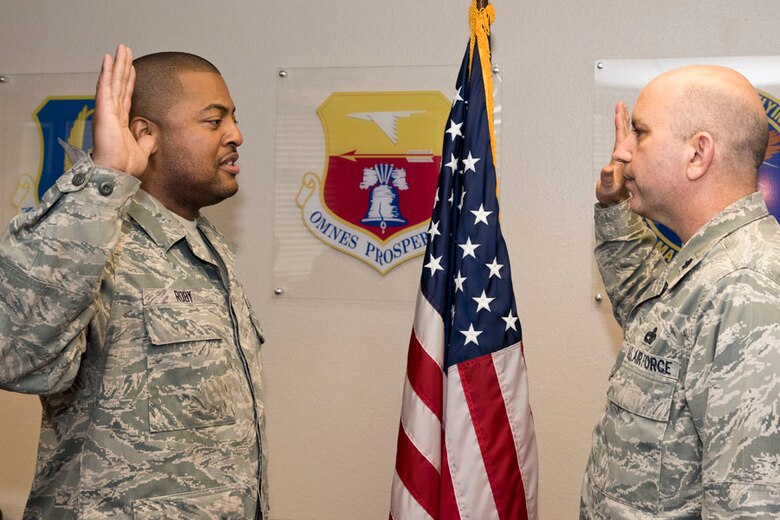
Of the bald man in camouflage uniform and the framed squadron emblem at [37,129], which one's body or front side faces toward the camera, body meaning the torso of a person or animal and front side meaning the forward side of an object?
the framed squadron emblem

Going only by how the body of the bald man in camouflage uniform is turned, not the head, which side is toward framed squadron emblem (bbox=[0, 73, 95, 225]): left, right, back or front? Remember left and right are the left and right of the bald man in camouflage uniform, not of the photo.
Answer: front

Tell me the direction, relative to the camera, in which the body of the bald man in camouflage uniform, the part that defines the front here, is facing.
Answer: to the viewer's left

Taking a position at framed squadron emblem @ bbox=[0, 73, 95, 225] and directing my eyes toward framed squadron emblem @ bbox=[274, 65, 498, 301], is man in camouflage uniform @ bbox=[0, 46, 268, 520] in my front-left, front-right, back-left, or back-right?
front-right

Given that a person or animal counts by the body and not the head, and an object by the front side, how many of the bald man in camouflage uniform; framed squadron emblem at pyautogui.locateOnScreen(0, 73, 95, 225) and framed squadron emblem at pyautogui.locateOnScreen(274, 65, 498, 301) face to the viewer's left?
1

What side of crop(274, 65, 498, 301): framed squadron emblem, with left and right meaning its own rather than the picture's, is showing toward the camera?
front

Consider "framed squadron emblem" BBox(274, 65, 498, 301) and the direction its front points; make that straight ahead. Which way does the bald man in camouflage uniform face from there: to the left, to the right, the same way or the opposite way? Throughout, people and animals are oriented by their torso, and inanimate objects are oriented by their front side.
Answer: to the right

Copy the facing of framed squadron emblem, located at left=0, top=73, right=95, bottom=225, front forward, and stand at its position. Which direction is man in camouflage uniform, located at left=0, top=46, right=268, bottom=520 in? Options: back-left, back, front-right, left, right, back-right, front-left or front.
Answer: front

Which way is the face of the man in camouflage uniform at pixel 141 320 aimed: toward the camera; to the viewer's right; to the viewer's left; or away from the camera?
to the viewer's right

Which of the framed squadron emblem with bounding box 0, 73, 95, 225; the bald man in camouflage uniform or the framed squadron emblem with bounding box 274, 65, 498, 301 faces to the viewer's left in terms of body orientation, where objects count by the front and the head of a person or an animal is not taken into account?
the bald man in camouflage uniform

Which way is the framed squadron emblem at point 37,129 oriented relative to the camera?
toward the camera

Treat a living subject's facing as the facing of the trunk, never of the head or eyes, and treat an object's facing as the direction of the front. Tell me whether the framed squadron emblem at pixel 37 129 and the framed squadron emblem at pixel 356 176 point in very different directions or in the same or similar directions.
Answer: same or similar directions

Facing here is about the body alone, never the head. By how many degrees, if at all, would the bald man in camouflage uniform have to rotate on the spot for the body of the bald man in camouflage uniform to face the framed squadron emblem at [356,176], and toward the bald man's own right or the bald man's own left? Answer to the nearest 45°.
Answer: approximately 45° to the bald man's own right

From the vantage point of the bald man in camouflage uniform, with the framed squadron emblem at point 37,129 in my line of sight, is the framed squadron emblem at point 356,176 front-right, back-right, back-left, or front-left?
front-right

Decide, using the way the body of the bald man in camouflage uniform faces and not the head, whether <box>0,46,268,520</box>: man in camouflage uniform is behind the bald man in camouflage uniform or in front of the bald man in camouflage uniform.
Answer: in front
